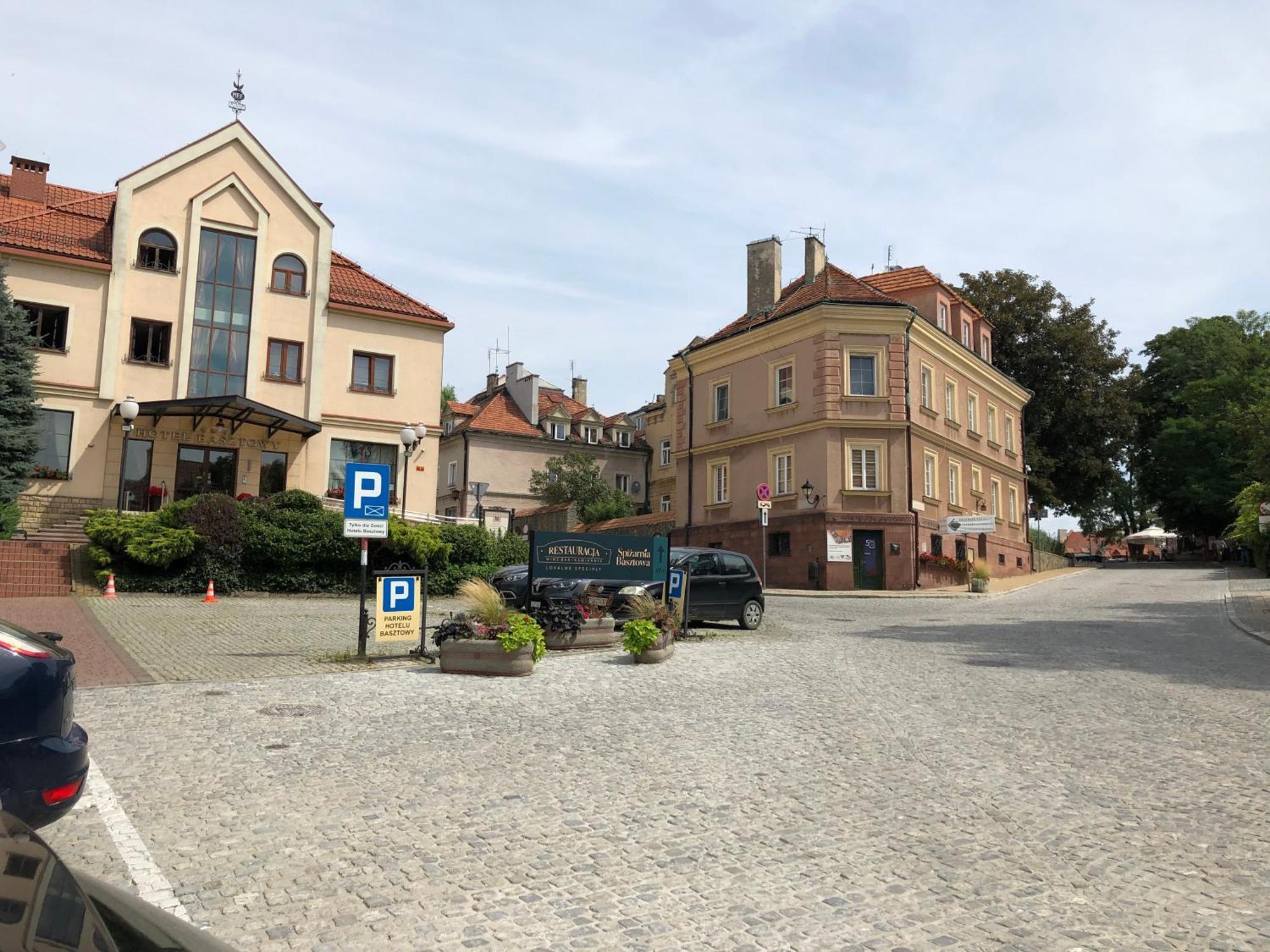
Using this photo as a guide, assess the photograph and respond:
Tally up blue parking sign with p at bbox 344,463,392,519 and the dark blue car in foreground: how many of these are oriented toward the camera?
1

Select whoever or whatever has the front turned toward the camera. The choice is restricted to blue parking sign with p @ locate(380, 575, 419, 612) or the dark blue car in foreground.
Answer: the blue parking sign with p

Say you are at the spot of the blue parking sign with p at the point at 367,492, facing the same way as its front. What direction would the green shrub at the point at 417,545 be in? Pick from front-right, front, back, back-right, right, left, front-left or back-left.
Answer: back

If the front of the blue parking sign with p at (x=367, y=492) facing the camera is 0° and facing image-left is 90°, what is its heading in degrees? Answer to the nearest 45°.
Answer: approximately 0°

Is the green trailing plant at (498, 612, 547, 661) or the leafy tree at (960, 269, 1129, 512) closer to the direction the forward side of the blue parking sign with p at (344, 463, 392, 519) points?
the green trailing plant

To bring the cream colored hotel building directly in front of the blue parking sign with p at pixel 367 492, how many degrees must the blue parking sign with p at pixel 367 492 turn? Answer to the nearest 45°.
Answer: approximately 180°

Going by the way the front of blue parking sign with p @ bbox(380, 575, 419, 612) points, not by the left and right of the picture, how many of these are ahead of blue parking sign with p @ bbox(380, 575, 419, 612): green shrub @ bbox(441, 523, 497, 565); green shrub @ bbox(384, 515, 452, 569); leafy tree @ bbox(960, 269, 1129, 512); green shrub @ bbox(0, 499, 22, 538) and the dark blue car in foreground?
1

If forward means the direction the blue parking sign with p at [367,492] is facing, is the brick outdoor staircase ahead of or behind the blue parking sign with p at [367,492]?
behind

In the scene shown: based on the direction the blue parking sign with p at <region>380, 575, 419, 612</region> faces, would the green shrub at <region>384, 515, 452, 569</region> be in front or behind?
behind

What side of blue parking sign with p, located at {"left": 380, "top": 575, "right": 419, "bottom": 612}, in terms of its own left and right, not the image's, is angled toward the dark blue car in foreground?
front

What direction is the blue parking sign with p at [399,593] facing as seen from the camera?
toward the camera

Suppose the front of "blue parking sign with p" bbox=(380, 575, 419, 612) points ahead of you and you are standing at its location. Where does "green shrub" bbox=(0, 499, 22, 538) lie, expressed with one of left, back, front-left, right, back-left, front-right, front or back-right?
back-right

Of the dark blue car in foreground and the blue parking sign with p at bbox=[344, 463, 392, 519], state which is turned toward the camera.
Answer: the blue parking sign with p

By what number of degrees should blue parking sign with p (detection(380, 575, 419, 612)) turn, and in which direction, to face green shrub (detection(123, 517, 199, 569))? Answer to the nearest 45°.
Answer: approximately 135° to its right

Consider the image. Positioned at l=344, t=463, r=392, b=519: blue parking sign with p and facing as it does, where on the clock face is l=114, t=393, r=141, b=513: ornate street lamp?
The ornate street lamp is roughly at 5 o'clock from the blue parking sign with p.

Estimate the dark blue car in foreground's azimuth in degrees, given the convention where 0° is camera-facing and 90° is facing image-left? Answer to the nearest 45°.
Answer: approximately 135°
